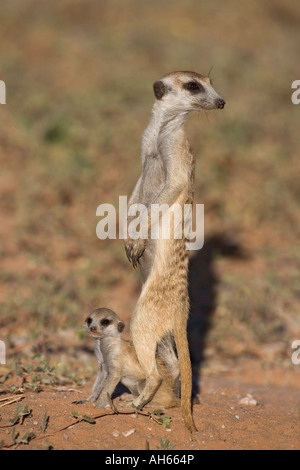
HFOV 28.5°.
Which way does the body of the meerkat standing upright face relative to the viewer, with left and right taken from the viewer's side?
facing to the left of the viewer
